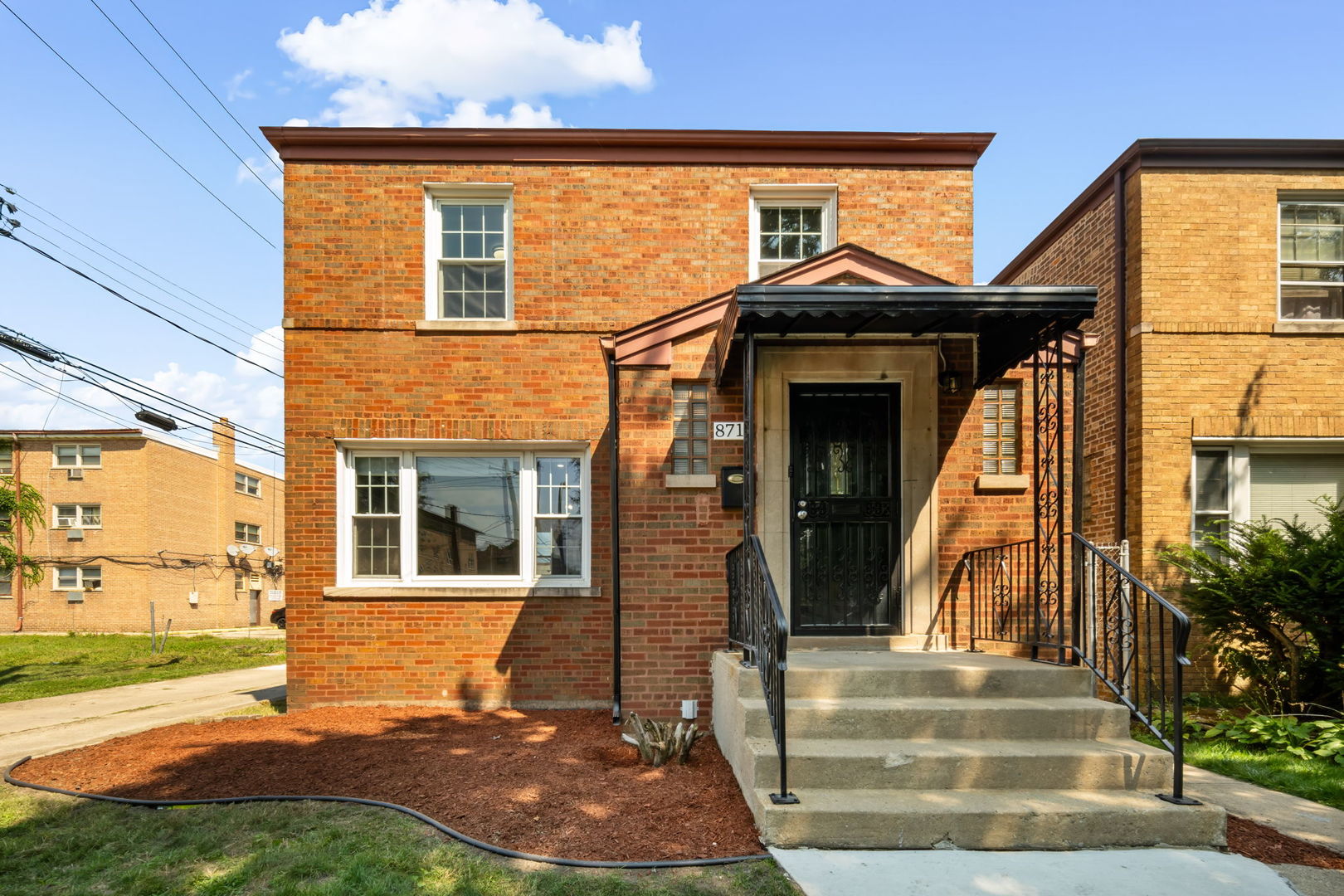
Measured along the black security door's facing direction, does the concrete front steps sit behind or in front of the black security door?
in front

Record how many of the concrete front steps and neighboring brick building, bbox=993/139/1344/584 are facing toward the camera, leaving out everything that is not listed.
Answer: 2

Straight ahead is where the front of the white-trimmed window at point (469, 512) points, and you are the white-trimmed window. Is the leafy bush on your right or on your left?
on your left

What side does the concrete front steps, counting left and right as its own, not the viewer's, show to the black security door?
back
